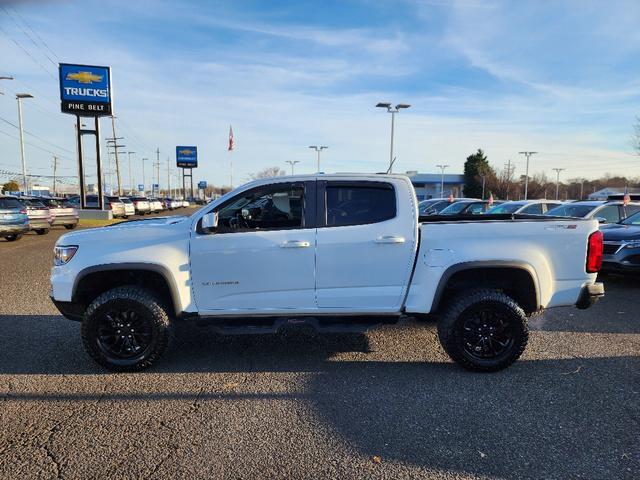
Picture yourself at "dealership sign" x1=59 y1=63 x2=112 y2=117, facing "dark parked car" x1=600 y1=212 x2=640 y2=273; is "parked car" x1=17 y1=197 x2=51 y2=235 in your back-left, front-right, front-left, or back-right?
front-right

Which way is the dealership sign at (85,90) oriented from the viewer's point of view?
toward the camera

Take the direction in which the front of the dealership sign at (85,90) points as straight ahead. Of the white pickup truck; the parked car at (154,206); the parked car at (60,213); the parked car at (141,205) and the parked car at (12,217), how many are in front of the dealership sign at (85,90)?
3

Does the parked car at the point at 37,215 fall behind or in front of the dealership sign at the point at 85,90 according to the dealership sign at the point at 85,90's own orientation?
in front

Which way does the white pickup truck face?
to the viewer's left

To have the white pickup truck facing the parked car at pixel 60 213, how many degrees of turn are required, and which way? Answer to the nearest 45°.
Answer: approximately 45° to its right

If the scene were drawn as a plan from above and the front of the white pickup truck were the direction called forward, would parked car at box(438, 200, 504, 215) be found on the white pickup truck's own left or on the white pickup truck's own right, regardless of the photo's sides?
on the white pickup truck's own right

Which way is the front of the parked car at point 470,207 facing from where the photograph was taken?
facing the viewer and to the left of the viewer

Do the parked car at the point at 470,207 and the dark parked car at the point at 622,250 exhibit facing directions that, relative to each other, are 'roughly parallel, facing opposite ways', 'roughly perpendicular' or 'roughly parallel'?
roughly parallel

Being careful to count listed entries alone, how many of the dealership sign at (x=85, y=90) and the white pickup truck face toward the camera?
1

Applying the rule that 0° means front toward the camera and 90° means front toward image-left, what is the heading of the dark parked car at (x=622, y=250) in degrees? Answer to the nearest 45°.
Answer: approximately 45°

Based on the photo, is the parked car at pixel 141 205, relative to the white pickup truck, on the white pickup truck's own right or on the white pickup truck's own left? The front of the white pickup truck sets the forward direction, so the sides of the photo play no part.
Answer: on the white pickup truck's own right

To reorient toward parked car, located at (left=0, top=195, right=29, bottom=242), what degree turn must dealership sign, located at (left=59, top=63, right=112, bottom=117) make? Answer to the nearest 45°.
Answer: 0° — it already faces it

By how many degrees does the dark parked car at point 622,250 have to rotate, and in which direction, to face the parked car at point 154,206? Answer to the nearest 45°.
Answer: approximately 90° to its right

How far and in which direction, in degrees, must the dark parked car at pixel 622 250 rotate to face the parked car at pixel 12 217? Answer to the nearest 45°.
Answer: approximately 45° to its right
